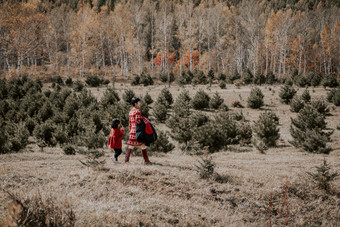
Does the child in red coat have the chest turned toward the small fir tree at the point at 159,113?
no

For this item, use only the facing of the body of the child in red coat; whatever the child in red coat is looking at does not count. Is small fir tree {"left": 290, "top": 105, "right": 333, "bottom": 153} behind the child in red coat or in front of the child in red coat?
in front

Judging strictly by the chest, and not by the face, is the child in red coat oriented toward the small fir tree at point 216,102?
no
